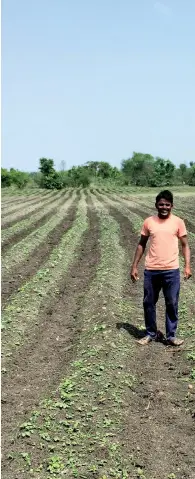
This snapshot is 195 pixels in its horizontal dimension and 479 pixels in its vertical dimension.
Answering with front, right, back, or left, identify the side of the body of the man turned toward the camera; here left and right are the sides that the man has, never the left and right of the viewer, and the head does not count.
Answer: front

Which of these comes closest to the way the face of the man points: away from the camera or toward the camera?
toward the camera
